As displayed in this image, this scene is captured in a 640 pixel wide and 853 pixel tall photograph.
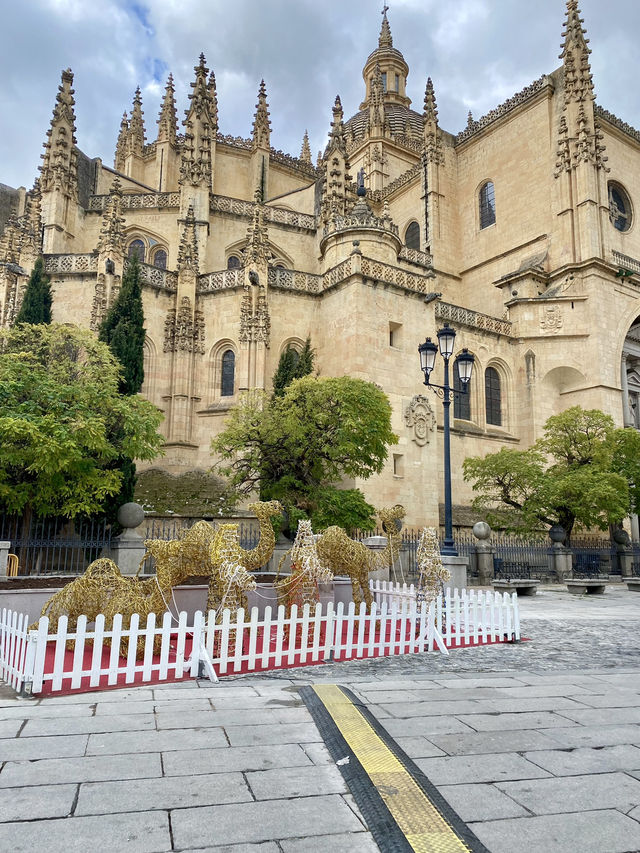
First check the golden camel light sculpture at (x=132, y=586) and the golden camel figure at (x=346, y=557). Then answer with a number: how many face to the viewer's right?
2

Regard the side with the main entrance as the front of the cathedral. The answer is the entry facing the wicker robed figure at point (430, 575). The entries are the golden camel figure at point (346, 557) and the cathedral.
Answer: the golden camel figure

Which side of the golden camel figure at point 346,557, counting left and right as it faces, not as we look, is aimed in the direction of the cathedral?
left

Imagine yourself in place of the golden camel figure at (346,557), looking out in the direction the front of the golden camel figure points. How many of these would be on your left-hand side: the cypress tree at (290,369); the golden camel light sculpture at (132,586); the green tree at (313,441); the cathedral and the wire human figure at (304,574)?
3

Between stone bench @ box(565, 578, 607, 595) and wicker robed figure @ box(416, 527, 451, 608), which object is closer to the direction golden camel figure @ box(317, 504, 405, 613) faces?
the wicker robed figure

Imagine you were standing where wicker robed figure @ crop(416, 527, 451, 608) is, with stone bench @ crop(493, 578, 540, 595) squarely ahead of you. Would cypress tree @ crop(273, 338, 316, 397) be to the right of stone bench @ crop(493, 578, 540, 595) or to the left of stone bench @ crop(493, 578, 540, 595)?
left

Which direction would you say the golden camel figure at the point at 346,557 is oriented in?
to the viewer's right

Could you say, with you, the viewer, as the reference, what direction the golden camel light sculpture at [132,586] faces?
facing to the right of the viewer

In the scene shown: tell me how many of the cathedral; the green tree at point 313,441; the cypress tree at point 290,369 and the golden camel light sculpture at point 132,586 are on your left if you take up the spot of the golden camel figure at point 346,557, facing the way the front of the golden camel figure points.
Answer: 3

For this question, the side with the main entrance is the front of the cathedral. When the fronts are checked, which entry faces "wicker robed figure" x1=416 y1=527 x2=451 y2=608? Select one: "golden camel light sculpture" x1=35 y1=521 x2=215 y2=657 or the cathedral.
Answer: "golden camel light sculpture" x1=35 y1=521 x2=215 y2=657

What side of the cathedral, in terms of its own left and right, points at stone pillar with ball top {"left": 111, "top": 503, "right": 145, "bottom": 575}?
back

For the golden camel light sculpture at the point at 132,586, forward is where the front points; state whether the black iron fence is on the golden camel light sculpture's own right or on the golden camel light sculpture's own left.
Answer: on the golden camel light sculpture's own left
